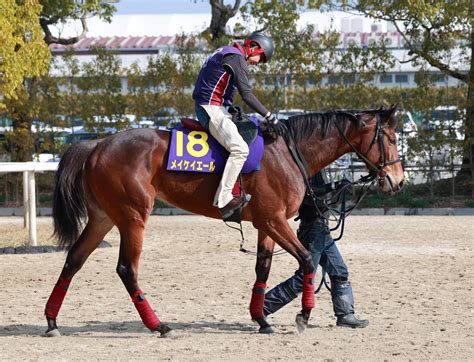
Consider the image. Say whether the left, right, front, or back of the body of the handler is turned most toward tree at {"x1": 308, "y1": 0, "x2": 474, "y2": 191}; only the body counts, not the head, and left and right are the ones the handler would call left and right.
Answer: left

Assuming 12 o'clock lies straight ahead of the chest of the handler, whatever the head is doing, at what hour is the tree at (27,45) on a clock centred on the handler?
The tree is roughly at 8 o'clock from the handler.

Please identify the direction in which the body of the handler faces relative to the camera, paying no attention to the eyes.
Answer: to the viewer's right

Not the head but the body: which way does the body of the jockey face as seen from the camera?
to the viewer's right

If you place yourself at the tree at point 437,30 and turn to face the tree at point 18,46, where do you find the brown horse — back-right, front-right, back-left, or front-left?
front-left

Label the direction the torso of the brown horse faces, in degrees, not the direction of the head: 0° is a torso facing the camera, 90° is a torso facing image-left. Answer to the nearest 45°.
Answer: approximately 270°

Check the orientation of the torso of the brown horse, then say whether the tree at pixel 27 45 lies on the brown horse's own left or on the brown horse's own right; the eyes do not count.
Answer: on the brown horse's own left

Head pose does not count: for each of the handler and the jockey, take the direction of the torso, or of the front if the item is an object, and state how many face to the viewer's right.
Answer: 2
